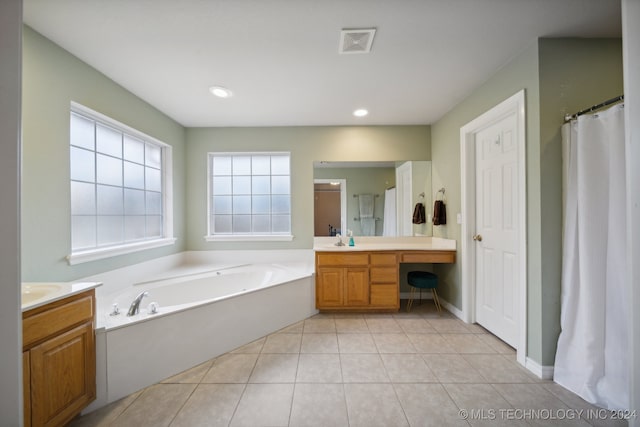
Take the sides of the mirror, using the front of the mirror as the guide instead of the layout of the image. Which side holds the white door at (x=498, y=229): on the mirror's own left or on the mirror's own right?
on the mirror's own left

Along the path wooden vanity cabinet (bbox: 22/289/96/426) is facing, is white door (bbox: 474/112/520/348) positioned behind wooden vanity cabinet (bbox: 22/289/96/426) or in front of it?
in front

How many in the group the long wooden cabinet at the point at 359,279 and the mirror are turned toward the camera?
2

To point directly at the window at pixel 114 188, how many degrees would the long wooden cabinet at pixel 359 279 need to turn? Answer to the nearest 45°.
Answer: approximately 45° to its right

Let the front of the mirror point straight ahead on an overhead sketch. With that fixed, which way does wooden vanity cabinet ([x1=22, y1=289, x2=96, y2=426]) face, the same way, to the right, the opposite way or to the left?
to the left

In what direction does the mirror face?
toward the camera

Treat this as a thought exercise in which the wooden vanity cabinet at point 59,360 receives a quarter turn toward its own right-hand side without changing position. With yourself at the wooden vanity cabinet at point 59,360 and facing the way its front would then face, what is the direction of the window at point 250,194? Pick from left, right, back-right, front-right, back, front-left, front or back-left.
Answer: back

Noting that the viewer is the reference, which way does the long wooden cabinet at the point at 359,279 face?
facing the viewer

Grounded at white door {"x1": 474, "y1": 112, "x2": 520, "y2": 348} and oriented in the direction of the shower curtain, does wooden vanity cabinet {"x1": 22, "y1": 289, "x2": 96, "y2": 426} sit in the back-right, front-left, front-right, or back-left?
front-right

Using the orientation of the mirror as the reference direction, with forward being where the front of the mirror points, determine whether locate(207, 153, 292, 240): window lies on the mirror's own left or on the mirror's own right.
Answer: on the mirror's own right

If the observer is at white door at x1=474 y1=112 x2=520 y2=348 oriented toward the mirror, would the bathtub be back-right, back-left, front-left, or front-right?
front-left

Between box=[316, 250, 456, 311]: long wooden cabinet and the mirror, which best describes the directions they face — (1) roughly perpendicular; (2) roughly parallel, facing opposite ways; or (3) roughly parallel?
roughly parallel

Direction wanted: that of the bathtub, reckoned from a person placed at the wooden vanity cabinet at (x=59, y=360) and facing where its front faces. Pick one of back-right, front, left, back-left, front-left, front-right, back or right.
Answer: left

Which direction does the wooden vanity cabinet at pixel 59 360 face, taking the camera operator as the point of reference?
facing the viewer and to the right of the viewer

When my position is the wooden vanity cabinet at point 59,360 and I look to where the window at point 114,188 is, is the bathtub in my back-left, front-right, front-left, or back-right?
front-right
